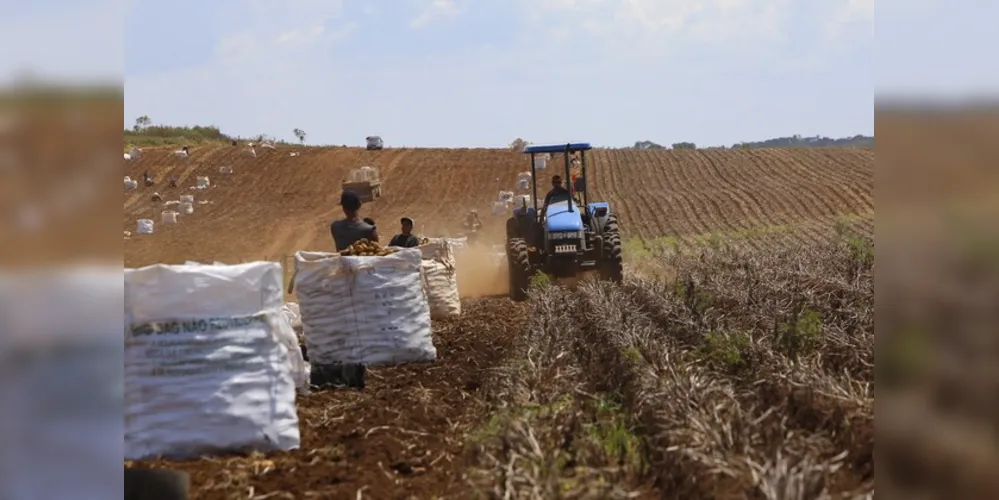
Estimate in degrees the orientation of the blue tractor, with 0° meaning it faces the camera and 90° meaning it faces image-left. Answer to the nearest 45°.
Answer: approximately 0°

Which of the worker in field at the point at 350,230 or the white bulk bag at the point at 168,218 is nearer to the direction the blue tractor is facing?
the worker in field

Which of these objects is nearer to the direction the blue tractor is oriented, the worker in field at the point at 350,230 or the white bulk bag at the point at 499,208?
the worker in field

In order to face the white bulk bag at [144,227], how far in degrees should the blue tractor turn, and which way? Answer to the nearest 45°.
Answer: approximately 135° to its right

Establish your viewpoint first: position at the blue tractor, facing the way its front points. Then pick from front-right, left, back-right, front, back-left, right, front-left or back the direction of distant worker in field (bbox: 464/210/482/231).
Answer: back

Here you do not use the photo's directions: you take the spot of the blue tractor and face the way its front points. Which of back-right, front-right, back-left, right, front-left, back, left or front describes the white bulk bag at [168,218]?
back-right

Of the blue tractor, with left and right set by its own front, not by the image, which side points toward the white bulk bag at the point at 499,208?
back
